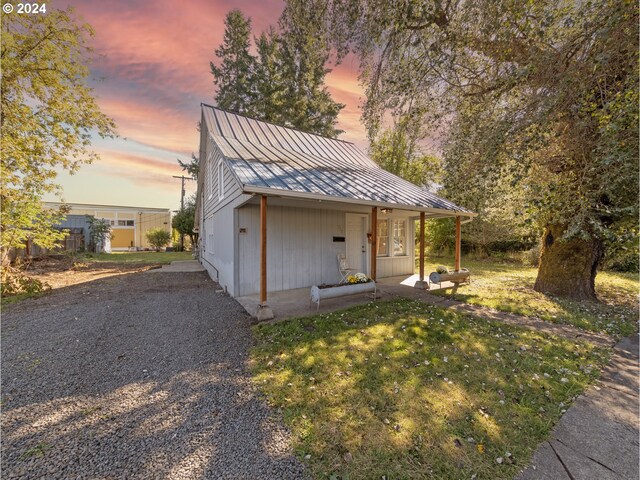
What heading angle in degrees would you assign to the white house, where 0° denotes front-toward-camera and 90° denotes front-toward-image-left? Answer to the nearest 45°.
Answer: approximately 315°

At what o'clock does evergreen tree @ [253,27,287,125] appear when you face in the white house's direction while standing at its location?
The evergreen tree is roughly at 7 o'clock from the white house.

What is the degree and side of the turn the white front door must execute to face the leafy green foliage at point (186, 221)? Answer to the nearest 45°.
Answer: approximately 180°

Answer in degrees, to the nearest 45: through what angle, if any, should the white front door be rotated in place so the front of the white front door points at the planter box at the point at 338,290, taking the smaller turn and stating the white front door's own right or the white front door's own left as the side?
approximately 45° to the white front door's own right

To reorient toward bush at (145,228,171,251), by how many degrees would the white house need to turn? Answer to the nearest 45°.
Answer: approximately 180°

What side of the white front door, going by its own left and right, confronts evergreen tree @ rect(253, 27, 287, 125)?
back

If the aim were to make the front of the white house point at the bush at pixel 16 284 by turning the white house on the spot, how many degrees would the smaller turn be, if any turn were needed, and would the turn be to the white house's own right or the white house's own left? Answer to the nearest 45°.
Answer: approximately 135° to the white house's own right

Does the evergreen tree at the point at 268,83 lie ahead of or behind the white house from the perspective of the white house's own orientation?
behind

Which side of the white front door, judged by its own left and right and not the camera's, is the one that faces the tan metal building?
back

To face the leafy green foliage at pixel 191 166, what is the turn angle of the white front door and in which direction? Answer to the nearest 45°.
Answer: approximately 180°

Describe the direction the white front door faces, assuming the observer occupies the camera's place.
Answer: facing the viewer and to the right of the viewer

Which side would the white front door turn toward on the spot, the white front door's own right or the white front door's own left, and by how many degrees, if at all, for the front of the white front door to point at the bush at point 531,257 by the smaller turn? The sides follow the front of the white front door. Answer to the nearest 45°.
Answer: approximately 90° to the white front door's own left

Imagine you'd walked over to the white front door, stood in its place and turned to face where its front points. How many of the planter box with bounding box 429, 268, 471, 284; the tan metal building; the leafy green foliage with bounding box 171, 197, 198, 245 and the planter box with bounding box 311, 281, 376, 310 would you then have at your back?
2

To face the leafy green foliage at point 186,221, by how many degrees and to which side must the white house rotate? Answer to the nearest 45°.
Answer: approximately 180°

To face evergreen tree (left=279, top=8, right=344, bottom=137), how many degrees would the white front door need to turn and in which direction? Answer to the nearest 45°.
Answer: approximately 135° to its left
